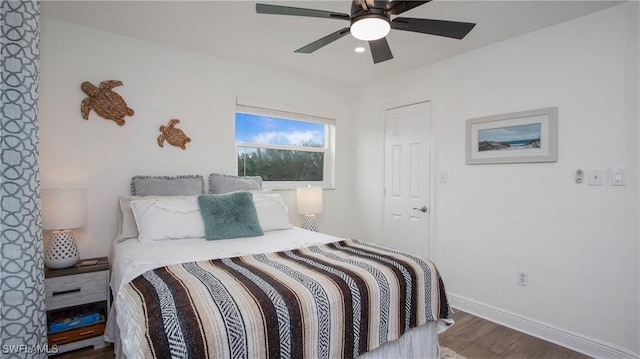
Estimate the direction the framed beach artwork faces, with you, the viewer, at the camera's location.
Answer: facing the viewer and to the left of the viewer

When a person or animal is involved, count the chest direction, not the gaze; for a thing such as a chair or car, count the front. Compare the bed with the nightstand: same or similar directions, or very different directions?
same or similar directions

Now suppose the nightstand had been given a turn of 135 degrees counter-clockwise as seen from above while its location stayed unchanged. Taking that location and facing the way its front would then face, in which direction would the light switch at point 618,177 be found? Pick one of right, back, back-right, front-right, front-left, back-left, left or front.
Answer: right

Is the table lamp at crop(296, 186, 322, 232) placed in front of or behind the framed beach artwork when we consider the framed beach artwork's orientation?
in front

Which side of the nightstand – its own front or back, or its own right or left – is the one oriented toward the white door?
left

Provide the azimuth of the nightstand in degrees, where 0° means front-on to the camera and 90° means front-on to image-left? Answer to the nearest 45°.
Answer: approximately 0°

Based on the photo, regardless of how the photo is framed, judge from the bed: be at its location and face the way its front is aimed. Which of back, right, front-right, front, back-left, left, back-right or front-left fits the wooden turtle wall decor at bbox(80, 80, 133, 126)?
back

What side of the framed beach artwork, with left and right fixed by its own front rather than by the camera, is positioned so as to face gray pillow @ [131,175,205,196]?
front

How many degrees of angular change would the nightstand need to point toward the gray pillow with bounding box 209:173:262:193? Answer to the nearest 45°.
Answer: approximately 90° to its left

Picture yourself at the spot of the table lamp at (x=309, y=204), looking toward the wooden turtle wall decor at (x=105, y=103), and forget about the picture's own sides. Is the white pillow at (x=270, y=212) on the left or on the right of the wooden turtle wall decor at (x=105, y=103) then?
left

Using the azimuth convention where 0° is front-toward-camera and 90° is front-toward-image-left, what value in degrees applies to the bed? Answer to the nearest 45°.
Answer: approximately 315°
